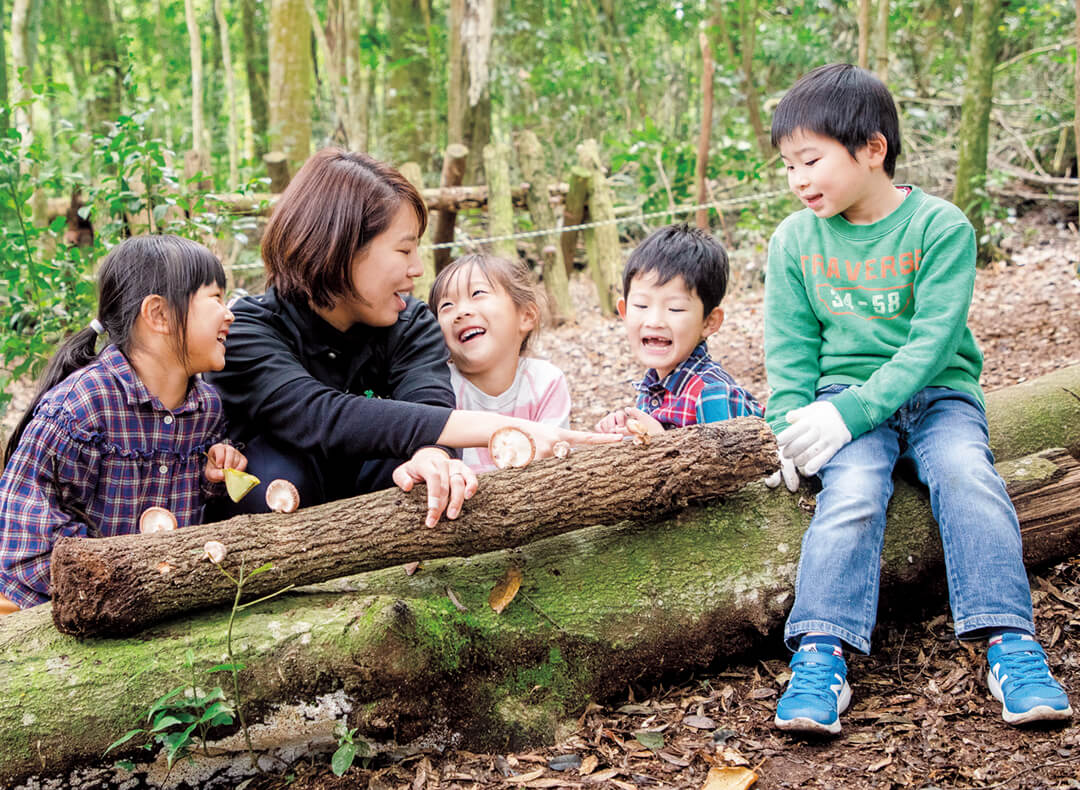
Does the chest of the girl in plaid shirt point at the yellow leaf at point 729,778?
yes

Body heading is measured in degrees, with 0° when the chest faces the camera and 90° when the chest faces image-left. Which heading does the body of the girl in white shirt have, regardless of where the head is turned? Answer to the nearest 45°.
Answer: approximately 45°

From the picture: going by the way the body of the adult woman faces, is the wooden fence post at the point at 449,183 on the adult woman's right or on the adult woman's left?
on the adult woman's left

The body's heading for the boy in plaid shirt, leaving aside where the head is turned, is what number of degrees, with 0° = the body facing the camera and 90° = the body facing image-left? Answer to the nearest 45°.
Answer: approximately 45°

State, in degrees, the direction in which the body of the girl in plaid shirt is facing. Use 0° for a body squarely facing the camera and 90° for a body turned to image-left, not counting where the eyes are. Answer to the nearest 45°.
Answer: approximately 315°

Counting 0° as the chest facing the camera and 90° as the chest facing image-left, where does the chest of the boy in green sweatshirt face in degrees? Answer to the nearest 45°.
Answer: approximately 0°

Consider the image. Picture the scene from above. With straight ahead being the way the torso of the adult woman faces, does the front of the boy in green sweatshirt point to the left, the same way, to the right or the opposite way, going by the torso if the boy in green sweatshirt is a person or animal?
to the right
